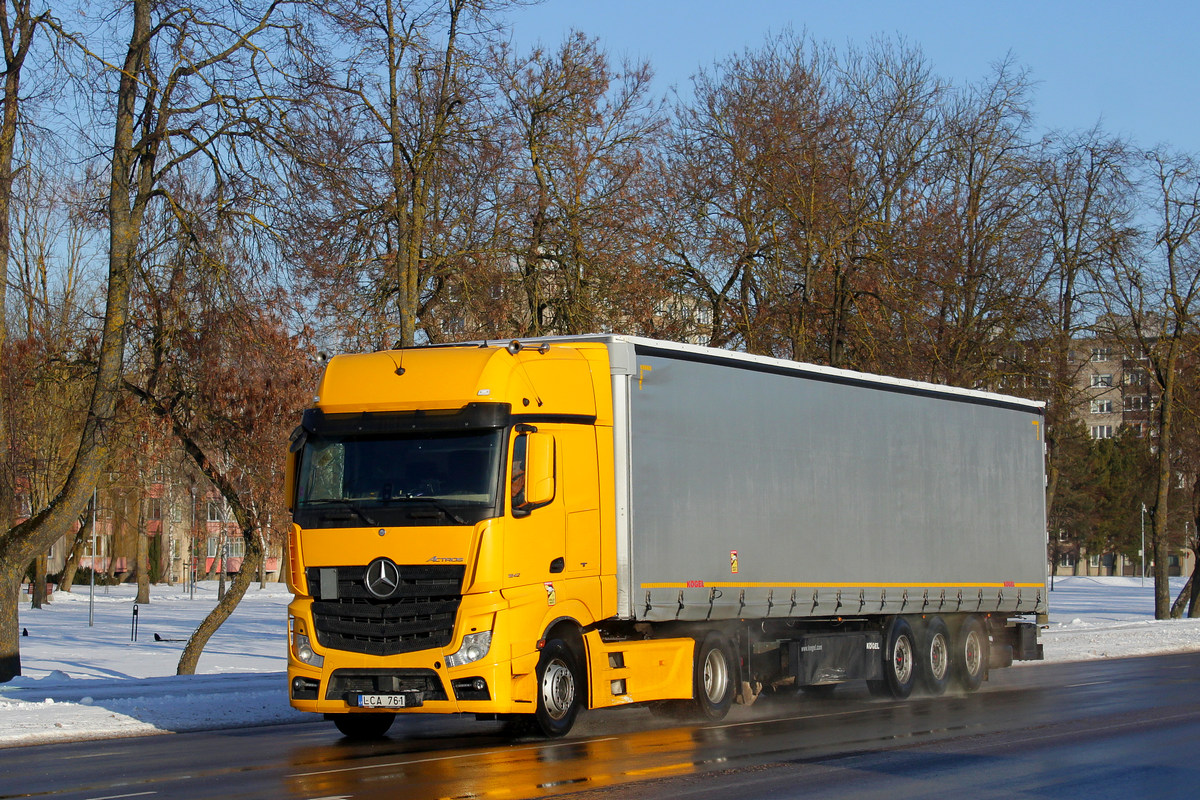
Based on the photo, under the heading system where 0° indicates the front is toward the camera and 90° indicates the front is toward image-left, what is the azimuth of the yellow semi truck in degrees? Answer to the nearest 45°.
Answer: approximately 45°

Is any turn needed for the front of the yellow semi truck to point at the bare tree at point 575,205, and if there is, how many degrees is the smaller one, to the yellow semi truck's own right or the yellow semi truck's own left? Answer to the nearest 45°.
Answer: approximately 135° to the yellow semi truck's own right
